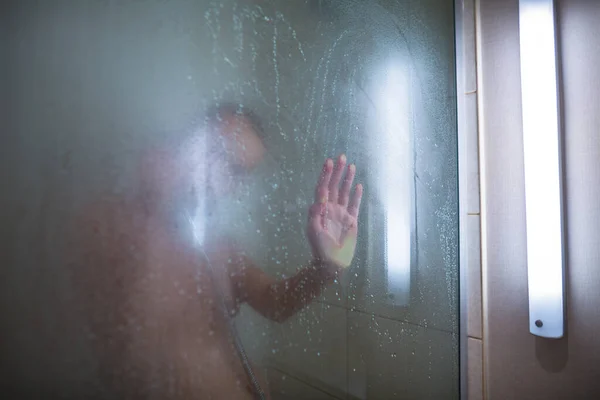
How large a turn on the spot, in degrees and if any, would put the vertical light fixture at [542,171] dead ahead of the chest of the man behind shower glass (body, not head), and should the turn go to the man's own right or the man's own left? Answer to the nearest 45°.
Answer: approximately 45° to the man's own left

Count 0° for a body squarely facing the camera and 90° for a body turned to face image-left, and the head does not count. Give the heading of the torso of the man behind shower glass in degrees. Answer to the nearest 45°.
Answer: approximately 315°
